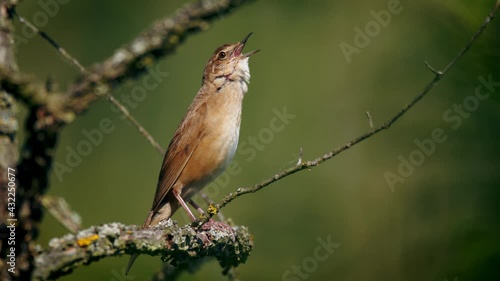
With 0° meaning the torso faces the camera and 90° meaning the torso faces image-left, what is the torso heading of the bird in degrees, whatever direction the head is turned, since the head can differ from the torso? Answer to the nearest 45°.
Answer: approximately 270°
